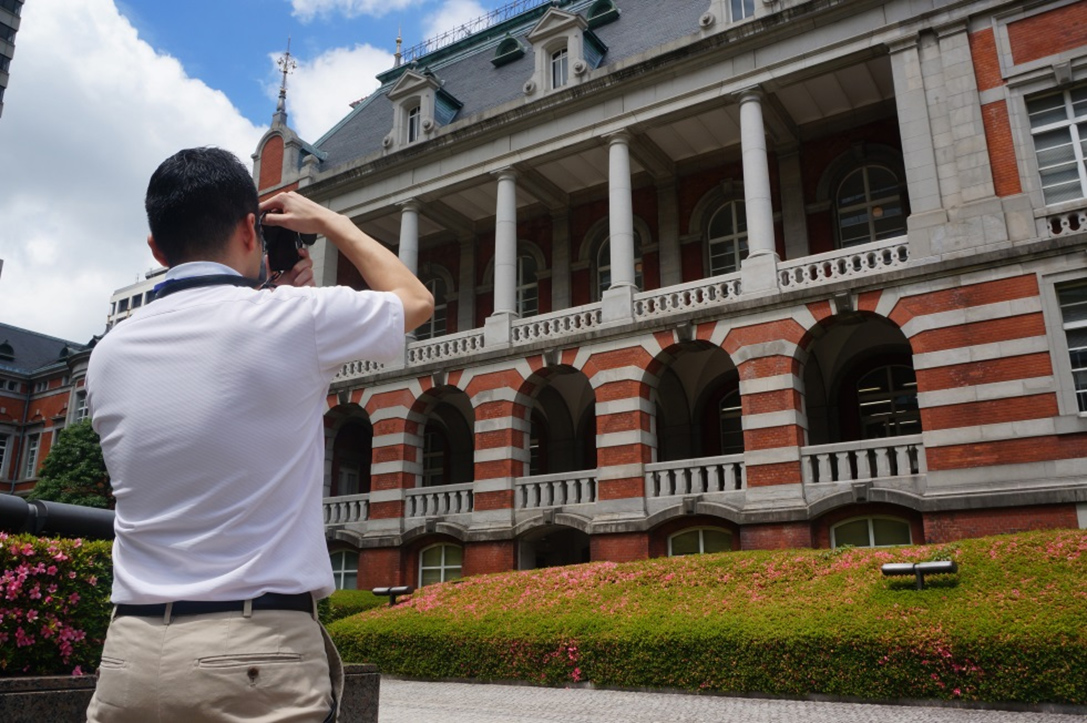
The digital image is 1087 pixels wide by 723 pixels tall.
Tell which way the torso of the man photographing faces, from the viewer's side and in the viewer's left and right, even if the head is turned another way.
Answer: facing away from the viewer and to the right of the viewer

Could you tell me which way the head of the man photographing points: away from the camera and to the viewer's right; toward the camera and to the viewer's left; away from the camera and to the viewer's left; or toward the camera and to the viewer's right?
away from the camera and to the viewer's right

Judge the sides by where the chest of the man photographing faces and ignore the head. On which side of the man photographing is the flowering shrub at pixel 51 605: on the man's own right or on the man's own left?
on the man's own left

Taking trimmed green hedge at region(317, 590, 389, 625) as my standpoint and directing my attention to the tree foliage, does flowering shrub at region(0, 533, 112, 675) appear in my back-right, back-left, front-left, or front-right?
back-left

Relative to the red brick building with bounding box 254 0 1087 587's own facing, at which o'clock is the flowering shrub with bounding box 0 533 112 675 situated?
The flowering shrub is roughly at 11 o'clock from the red brick building.

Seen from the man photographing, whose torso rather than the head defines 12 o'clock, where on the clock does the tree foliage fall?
The tree foliage is roughly at 10 o'clock from the man photographing.

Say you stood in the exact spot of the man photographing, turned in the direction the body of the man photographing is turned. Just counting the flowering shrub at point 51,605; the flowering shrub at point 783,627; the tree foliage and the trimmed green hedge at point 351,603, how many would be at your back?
0

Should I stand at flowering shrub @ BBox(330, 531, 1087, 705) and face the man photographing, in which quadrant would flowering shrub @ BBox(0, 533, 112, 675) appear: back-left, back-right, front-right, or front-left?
front-right

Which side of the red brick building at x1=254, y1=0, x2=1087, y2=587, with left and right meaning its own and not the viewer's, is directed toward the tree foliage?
right

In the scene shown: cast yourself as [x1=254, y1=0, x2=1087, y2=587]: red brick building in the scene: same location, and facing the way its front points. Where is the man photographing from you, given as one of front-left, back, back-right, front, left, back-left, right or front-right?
front-left

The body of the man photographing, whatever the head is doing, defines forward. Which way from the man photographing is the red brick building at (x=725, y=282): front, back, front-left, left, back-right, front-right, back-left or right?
front

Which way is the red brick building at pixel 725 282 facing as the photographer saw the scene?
facing the viewer and to the left of the viewer

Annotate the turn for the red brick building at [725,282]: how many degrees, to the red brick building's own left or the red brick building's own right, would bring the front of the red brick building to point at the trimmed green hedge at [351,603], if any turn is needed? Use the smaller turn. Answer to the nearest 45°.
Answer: approximately 45° to the red brick building's own right

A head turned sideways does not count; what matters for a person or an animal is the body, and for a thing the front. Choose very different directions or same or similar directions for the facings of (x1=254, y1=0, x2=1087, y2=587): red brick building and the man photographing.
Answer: very different directions
